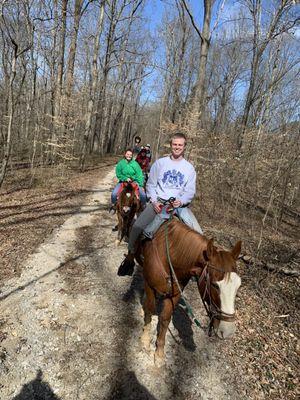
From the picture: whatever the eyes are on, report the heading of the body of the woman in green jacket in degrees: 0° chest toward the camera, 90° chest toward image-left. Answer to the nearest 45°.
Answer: approximately 0°

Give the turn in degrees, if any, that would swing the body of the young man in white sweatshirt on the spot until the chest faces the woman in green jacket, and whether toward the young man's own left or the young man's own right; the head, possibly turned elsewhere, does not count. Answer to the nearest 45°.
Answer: approximately 180°

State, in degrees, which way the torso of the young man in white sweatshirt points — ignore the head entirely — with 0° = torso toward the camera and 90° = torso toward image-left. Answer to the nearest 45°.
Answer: approximately 0°

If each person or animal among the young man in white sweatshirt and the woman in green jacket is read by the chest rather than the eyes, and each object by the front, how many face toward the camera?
2

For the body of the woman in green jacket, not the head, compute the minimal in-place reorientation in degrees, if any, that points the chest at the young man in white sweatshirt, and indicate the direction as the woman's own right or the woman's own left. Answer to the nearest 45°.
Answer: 0° — they already face them

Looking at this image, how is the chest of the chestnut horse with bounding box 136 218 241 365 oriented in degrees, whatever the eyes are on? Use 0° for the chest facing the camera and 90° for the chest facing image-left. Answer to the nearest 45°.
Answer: approximately 315°

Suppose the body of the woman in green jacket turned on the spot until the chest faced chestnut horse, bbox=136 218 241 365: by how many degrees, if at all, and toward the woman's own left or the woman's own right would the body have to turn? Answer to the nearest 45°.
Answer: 0° — they already face it

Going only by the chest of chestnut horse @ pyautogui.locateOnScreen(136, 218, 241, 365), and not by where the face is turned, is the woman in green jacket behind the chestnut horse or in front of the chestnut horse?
behind
